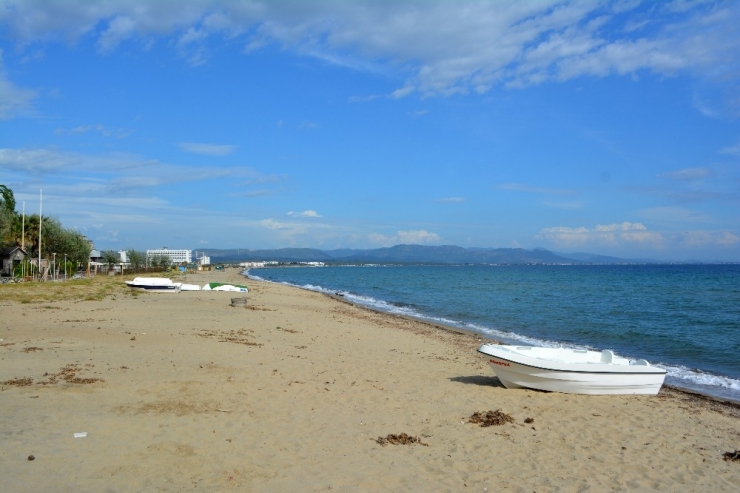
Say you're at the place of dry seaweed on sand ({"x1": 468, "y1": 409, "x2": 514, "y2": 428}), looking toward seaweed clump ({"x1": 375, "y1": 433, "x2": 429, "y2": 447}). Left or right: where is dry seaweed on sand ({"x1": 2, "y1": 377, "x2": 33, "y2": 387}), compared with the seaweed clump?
right

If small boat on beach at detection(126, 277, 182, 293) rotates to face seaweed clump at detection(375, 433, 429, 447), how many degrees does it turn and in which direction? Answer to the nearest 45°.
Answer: approximately 90° to its left

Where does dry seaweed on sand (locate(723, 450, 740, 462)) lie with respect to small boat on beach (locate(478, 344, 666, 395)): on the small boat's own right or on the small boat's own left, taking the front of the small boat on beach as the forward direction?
on the small boat's own left

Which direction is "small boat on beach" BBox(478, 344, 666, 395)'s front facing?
to the viewer's left

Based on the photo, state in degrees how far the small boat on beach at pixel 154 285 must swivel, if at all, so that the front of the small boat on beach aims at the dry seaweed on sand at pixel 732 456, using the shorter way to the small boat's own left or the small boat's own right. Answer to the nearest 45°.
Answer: approximately 90° to the small boat's own left

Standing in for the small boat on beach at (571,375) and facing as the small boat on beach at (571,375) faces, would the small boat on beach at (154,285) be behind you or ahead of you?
ahead

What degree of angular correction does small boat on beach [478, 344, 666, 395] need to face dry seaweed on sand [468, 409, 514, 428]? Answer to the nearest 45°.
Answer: approximately 45° to its left

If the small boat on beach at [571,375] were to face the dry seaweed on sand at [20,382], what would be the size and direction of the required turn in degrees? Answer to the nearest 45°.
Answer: approximately 45° to its left

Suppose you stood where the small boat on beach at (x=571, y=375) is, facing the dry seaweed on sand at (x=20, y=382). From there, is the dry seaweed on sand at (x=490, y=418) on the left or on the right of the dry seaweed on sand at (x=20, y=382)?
left

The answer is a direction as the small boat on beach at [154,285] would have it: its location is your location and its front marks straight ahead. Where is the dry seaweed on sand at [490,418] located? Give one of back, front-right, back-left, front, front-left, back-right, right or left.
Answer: left

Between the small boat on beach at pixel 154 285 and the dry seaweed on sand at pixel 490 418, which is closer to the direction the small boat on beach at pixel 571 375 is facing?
the small boat on beach

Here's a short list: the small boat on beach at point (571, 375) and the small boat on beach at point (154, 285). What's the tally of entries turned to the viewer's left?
2

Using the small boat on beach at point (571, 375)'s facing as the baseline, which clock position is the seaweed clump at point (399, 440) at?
The seaweed clump is roughly at 10 o'clock from the small boat on beach.

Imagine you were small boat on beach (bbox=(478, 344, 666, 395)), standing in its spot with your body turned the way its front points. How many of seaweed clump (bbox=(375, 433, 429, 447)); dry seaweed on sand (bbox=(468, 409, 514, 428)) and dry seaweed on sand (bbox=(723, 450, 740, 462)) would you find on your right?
0

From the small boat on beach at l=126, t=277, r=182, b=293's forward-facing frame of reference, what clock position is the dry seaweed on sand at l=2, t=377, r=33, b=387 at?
The dry seaweed on sand is roughly at 9 o'clock from the small boat on beach.

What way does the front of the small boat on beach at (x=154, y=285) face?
to the viewer's left
